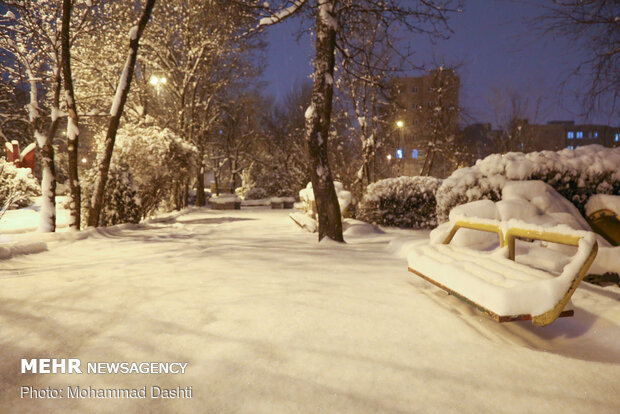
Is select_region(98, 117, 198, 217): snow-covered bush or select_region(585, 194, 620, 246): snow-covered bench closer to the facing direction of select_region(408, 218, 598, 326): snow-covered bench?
the snow-covered bush

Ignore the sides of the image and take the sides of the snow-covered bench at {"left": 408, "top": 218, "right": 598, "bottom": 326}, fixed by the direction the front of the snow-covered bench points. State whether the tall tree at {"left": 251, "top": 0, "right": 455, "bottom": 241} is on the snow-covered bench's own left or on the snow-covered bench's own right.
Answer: on the snow-covered bench's own right

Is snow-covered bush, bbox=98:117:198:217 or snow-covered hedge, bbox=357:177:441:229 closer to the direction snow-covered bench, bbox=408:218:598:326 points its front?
the snow-covered bush

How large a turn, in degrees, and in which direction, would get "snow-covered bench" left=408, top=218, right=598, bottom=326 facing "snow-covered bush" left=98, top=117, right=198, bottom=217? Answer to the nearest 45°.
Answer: approximately 90° to its right

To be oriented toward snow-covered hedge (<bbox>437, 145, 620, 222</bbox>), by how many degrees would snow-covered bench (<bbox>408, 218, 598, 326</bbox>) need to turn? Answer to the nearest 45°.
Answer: approximately 135° to its right

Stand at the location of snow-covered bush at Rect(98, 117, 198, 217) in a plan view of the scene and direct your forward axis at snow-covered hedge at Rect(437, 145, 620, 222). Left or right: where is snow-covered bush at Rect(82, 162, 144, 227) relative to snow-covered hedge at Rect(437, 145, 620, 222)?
right

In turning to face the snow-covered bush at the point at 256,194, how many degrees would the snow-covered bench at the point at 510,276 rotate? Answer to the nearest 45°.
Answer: approximately 90° to its right

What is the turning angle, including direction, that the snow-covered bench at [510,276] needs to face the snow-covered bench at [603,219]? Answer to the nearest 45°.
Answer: approximately 135° to its right

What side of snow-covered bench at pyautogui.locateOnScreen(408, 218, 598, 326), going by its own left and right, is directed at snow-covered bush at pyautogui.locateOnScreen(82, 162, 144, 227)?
right

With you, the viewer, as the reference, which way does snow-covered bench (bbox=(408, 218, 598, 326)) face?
facing the viewer and to the left of the viewer

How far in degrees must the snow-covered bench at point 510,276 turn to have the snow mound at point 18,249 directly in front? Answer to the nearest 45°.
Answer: approximately 45° to its right

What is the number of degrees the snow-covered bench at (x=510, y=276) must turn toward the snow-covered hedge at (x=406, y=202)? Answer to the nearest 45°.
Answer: approximately 135° to its right
